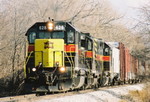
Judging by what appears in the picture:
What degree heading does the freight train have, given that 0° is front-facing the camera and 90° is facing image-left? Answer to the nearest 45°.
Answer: approximately 45°
